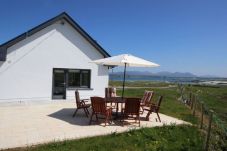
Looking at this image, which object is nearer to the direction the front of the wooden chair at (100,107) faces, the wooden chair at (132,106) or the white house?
the wooden chair

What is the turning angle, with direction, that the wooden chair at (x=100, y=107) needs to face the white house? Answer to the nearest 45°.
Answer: approximately 90° to its left

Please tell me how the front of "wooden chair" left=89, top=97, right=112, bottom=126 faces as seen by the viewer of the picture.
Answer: facing away from the viewer and to the right of the viewer

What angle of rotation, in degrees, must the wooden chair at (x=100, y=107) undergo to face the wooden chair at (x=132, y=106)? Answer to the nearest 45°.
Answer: approximately 45° to its right
